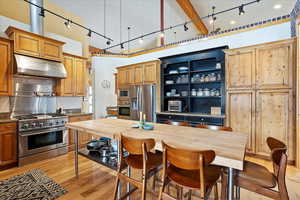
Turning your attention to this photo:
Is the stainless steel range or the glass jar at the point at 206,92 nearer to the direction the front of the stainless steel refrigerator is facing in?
the stainless steel range

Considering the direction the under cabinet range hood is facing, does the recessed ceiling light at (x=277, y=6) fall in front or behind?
in front

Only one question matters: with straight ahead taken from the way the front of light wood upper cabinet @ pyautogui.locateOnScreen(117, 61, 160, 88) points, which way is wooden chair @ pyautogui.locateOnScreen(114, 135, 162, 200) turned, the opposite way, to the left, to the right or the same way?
the opposite way

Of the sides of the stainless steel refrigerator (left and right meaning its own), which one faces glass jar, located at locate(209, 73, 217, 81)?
left

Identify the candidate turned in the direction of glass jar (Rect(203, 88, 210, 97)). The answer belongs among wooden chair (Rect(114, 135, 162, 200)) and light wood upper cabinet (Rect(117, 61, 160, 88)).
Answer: the wooden chair

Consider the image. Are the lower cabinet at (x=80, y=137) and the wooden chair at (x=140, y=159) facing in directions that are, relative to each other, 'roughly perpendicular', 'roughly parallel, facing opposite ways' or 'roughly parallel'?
roughly perpendicular

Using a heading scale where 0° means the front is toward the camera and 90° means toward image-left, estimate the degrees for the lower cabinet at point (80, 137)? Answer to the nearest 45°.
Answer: approximately 315°

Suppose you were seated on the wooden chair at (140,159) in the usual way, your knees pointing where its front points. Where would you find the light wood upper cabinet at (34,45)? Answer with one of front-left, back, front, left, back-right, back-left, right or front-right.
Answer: left

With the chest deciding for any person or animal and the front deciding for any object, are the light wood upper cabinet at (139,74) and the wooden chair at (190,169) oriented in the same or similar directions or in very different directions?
very different directions

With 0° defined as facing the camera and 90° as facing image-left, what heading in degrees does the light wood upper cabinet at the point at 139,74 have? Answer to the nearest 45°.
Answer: approximately 45°
